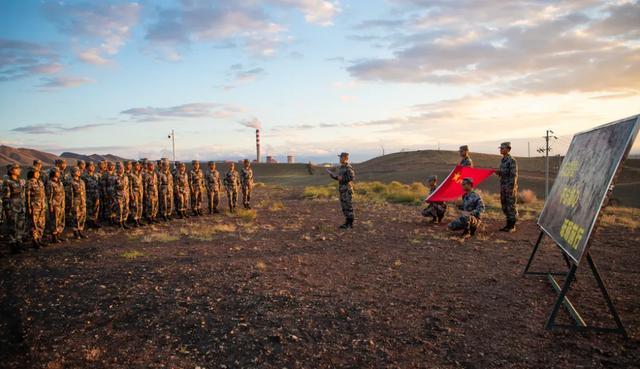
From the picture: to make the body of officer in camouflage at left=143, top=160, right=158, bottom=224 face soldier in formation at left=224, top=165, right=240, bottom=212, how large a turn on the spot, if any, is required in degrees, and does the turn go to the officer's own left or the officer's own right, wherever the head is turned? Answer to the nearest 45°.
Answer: approximately 90° to the officer's own left

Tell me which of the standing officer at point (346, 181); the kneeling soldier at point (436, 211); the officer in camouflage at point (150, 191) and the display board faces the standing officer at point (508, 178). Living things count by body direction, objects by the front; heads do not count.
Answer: the officer in camouflage

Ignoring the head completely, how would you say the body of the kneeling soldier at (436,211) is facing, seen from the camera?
to the viewer's left

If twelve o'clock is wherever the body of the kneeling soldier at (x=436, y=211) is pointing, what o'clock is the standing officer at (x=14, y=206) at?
The standing officer is roughly at 11 o'clock from the kneeling soldier.

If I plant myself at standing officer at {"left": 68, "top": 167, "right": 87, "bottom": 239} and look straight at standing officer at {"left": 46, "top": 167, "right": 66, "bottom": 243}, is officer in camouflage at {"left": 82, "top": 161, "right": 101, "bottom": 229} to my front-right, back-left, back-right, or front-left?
back-right

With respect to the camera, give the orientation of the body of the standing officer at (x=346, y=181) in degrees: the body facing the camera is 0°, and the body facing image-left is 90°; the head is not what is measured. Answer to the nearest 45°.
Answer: approximately 90°

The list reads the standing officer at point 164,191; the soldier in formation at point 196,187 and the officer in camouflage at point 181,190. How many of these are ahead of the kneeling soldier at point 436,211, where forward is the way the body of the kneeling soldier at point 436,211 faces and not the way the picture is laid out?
3
